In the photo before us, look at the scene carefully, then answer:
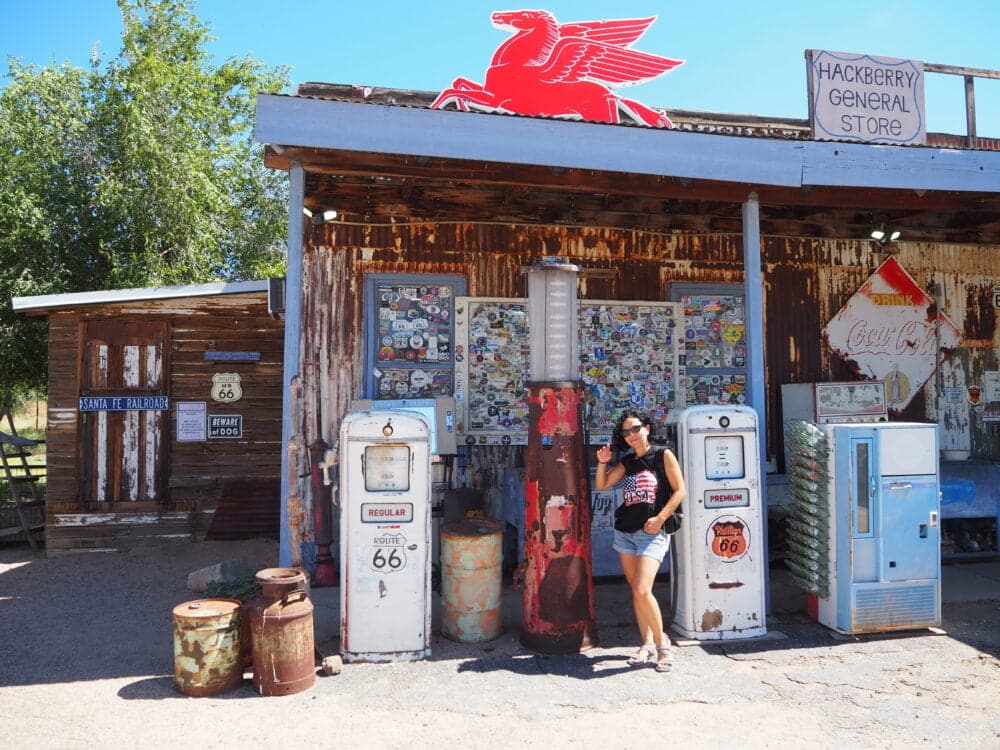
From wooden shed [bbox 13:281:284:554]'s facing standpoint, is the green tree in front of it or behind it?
behind

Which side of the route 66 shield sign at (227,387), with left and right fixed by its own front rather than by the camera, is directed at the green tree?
back

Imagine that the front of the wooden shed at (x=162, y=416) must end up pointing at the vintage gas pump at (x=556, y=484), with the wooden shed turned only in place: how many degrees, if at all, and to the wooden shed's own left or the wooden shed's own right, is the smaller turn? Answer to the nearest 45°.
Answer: approximately 45° to the wooden shed's own left

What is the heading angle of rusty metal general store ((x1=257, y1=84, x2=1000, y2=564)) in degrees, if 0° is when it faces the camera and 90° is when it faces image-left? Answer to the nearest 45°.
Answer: approximately 0°

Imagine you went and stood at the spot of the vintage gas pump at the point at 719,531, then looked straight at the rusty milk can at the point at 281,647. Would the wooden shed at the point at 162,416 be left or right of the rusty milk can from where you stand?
right

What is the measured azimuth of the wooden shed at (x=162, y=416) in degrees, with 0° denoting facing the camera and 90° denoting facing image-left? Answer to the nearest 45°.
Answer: approximately 0°

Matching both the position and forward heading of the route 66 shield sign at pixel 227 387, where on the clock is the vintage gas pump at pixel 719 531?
The vintage gas pump is roughly at 11 o'clock from the route 66 shield sign.

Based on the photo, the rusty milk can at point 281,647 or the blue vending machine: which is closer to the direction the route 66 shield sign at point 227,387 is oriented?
the rusty milk can

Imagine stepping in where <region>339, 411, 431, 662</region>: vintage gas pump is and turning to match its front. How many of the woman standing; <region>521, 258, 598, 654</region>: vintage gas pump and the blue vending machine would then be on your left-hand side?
3
